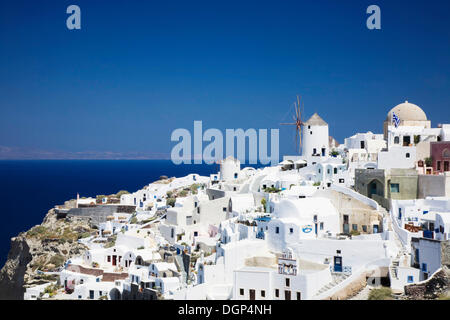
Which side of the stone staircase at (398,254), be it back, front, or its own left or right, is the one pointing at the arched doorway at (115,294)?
right

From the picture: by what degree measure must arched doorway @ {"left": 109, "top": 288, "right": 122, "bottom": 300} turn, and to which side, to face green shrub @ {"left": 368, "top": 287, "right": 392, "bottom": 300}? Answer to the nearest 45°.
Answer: approximately 45° to its left

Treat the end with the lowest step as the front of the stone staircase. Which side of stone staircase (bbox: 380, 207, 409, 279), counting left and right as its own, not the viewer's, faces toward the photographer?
front

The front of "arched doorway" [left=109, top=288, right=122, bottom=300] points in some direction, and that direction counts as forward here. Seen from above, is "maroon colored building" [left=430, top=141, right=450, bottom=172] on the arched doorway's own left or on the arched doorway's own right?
on the arched doorway's own left

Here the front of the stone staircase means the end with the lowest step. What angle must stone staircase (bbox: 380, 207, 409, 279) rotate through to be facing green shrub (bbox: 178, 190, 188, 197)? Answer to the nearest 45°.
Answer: approximately 135° to its right

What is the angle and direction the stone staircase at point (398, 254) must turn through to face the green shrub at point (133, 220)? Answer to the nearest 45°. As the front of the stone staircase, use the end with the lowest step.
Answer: approximately 135° to its right

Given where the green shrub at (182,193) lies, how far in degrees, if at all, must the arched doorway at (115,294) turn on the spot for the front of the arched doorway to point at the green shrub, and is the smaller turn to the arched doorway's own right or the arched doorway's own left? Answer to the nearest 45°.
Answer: approximately 180°

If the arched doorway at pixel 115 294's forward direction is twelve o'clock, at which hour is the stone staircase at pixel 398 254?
The stone staircase is roughly at 10 o'clock from the arched doorway.

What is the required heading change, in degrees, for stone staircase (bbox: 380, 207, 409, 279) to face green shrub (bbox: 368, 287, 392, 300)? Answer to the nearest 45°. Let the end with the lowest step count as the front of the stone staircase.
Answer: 0° — it already faces it

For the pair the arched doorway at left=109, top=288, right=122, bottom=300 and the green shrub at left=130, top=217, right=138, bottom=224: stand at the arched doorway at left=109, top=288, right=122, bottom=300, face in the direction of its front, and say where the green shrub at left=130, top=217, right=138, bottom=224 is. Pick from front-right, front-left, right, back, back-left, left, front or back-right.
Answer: back

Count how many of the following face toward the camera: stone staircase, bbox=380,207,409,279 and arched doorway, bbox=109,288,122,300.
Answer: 2

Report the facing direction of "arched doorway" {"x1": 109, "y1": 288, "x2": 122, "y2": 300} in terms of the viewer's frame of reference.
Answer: facing the viewer
